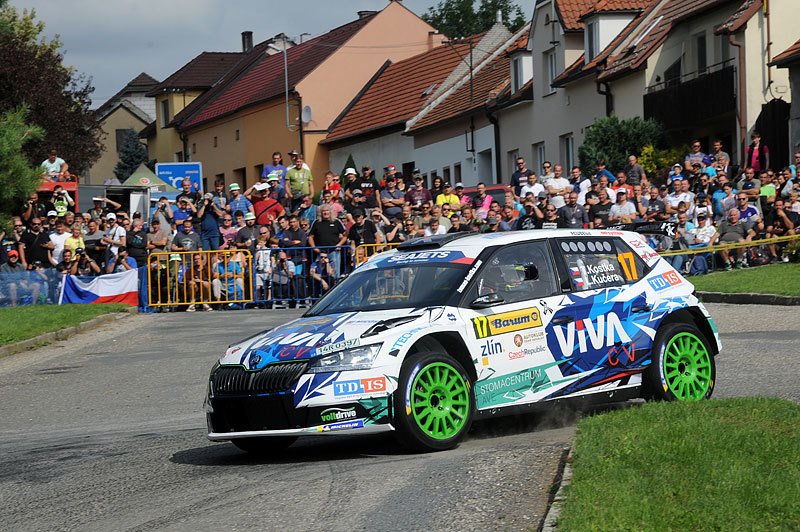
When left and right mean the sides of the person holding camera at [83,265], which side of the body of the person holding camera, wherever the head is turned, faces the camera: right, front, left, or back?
front

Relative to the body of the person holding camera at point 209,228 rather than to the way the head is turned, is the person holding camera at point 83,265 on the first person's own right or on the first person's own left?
on the first person's own right

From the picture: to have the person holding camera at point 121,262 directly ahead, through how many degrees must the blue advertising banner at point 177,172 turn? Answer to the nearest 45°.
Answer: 0° — it already faces them

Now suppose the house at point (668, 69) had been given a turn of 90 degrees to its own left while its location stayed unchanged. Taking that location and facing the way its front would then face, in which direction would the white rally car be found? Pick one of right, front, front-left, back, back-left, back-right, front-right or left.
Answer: front-right

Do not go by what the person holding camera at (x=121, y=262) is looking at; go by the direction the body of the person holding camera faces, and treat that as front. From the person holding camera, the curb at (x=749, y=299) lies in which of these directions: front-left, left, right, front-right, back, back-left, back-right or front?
front-left

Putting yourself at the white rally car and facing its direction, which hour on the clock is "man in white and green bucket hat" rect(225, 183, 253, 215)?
The man in white and green bucket hat is roughly at 4 o'clock from the white rally car.

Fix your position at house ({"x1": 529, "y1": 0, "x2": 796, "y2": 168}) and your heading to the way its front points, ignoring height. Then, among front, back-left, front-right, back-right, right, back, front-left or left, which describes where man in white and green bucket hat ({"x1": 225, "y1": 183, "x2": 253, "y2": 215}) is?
front

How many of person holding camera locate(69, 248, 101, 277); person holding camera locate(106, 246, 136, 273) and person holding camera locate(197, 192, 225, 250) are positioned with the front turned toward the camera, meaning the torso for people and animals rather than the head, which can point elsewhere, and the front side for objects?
3

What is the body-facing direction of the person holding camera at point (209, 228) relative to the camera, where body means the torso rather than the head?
toward the camera

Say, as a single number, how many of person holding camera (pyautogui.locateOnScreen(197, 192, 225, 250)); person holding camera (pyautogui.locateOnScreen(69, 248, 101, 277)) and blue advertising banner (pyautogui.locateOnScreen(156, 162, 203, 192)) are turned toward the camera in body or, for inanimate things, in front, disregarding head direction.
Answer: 3

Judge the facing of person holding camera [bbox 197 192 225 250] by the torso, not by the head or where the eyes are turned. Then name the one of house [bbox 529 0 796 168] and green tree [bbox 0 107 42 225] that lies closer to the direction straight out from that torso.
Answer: the green tree

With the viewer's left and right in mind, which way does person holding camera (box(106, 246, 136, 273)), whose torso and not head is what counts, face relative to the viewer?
facing the viewer

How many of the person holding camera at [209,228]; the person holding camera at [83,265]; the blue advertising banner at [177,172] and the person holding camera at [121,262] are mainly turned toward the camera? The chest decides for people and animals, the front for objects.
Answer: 4

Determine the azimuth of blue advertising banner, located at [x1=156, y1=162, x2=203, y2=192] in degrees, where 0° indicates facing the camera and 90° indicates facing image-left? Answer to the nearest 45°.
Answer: approximately 0°
